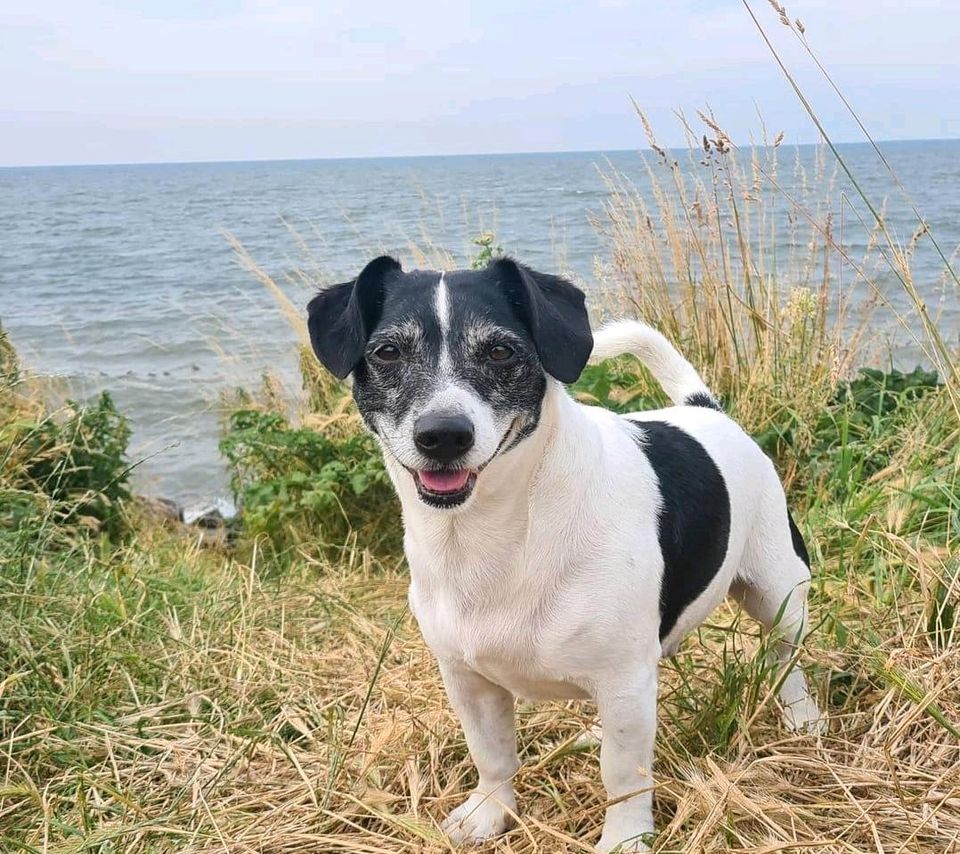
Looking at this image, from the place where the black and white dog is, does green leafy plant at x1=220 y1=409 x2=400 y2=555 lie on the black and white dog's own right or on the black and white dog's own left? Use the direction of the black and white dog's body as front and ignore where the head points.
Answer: on the black and white dog's own right

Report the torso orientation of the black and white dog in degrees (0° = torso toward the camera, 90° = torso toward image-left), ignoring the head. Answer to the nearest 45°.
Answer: approximately 45°
